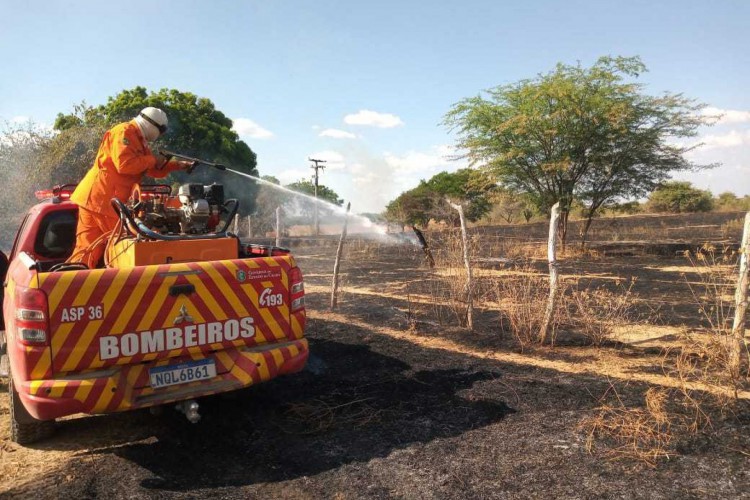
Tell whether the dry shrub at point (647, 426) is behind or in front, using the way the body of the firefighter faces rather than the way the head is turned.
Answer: in front

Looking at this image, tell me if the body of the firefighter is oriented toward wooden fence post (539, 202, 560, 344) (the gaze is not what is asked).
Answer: yes

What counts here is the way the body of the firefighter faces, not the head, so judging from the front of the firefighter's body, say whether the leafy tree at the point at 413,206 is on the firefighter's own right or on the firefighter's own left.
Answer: on the firefighter's own left

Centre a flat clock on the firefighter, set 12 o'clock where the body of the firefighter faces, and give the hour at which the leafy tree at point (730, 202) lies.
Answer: The leafy tree is roughly at 11 o'clock from the firefighter.

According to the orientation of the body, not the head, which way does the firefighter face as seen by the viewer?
to the viewer's right

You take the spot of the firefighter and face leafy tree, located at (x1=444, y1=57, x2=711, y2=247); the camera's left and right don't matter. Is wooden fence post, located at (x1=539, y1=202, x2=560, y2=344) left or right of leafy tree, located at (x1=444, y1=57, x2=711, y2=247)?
right

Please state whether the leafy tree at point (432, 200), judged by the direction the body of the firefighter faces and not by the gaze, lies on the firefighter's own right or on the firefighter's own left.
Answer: on the firefighter's own left

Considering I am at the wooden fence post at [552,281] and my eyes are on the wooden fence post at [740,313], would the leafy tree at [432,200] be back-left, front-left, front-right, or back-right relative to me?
back-left

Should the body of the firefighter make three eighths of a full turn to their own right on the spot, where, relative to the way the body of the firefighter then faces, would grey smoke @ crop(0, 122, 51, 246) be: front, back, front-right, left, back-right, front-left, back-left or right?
back-right

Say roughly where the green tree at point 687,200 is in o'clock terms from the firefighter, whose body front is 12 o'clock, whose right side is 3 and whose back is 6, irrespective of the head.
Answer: The green tree is roughly at 11 o'clock from the firefighter.

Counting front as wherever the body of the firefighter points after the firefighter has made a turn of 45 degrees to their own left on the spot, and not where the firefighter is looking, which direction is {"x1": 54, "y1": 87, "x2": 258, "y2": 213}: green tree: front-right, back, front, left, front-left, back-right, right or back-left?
front-left
